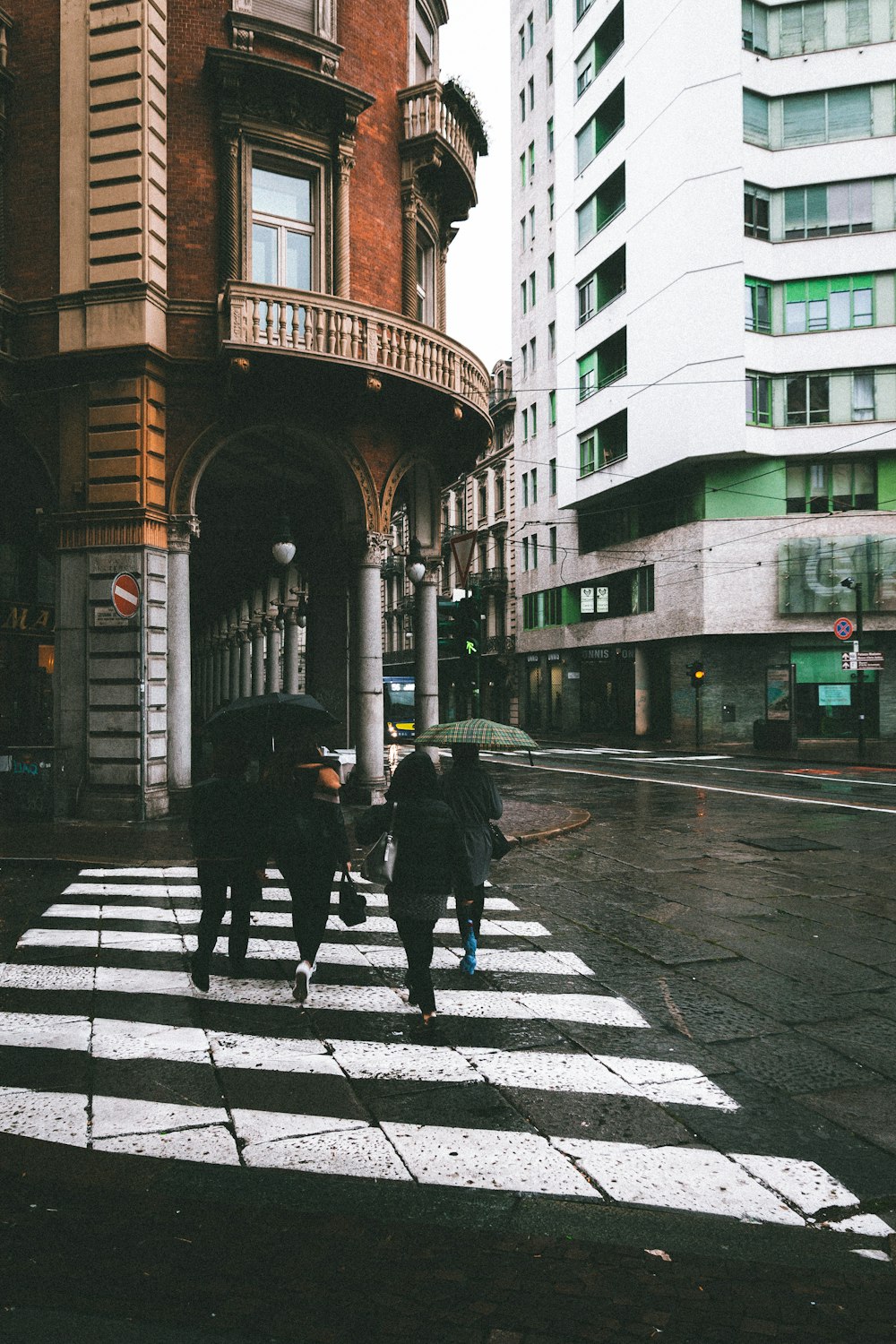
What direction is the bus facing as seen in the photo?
toward the camera

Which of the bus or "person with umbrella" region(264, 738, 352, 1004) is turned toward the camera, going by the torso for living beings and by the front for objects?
the bus

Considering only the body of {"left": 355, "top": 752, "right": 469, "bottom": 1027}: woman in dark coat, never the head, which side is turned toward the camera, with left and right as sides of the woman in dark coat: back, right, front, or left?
back

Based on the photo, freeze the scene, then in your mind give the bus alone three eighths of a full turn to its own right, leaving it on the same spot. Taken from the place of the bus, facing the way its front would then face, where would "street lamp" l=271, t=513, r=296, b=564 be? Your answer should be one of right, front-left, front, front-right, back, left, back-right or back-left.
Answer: back-left

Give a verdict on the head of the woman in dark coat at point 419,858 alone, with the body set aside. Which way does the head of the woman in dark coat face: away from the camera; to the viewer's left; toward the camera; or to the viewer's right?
away from the camera

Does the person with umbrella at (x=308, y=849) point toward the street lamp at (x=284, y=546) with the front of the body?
yes

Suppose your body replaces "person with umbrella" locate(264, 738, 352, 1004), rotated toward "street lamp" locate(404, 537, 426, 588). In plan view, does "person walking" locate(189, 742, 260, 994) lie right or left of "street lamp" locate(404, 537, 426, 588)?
left

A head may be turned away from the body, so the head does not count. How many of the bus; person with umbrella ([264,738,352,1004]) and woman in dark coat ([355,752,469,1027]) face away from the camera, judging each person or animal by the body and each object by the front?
2

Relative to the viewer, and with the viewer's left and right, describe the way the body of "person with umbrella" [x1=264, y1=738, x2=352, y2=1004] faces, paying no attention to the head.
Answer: facing away from the viewer

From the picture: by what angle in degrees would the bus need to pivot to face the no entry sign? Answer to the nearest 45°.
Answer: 0° — it already faces it

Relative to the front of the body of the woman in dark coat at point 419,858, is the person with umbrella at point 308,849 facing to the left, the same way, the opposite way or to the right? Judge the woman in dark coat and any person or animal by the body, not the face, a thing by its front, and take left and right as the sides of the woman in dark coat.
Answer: the same way

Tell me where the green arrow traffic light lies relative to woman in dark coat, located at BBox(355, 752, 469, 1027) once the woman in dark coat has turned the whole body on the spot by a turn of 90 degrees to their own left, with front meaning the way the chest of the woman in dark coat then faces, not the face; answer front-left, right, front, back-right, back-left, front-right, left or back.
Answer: right

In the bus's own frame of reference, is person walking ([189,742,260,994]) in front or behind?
in front

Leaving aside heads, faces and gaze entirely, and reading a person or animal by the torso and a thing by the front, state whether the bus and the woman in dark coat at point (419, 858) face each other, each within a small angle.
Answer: yes

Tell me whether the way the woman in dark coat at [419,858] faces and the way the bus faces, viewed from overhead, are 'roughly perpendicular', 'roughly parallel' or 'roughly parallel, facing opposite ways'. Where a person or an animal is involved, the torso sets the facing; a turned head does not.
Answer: roughly parallel, facing opposite ways

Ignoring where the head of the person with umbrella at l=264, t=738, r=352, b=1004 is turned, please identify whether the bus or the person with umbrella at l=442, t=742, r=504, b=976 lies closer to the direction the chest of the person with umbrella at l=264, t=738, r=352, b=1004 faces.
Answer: the bus

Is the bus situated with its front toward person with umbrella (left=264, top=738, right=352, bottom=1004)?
yes
